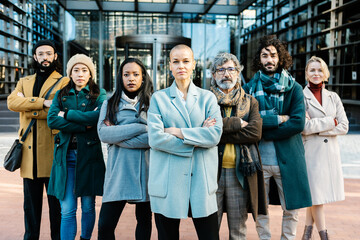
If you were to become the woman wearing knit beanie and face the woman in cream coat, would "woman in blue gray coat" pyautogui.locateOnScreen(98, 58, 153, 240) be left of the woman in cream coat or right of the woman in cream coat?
right

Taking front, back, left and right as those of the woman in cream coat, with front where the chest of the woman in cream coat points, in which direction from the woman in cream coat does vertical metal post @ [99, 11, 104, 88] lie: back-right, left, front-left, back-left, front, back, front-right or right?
back-right

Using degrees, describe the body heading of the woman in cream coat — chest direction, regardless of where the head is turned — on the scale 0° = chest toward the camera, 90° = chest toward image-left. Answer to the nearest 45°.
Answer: approximately 0°

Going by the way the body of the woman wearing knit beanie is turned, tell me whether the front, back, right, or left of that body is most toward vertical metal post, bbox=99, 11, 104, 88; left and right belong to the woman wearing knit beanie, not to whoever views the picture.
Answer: back

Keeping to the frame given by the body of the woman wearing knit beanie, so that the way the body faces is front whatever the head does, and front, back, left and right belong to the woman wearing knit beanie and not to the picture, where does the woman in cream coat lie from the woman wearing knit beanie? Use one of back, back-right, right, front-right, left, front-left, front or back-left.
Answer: left

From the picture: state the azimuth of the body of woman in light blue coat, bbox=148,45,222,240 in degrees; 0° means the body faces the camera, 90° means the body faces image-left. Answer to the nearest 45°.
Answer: approximately 0°

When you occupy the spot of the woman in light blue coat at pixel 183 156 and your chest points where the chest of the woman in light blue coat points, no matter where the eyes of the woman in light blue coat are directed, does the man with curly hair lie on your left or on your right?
on your left

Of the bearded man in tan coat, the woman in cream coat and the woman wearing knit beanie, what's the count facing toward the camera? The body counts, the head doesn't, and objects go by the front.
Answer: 3
